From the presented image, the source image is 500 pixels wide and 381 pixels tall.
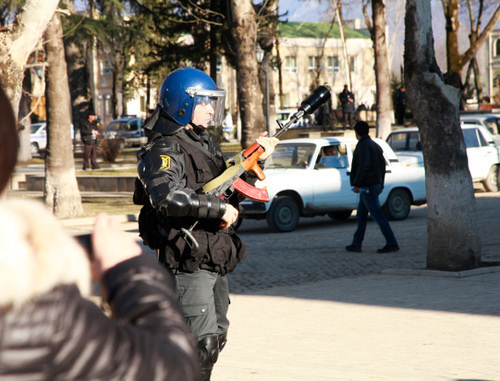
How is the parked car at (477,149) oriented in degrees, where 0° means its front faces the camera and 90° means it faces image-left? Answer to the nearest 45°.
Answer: approximately 45°

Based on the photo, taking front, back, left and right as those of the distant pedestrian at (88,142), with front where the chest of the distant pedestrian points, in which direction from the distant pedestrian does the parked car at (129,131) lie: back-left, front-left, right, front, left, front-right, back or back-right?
back-left

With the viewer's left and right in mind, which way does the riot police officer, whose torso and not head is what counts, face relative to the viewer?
facing to the right of the viewer

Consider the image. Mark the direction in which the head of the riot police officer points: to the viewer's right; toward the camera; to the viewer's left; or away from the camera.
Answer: to the viewer's right

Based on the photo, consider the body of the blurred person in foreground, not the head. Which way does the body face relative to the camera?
away from the camera

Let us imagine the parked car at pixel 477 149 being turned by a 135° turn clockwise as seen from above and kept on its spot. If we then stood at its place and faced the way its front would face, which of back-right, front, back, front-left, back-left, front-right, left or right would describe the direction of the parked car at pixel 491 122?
front

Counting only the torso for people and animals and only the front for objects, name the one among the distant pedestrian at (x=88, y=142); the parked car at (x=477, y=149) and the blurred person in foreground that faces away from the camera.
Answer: the blurred person in foreground

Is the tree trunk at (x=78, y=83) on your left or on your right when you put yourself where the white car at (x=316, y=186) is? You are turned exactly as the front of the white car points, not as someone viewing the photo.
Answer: on your right
